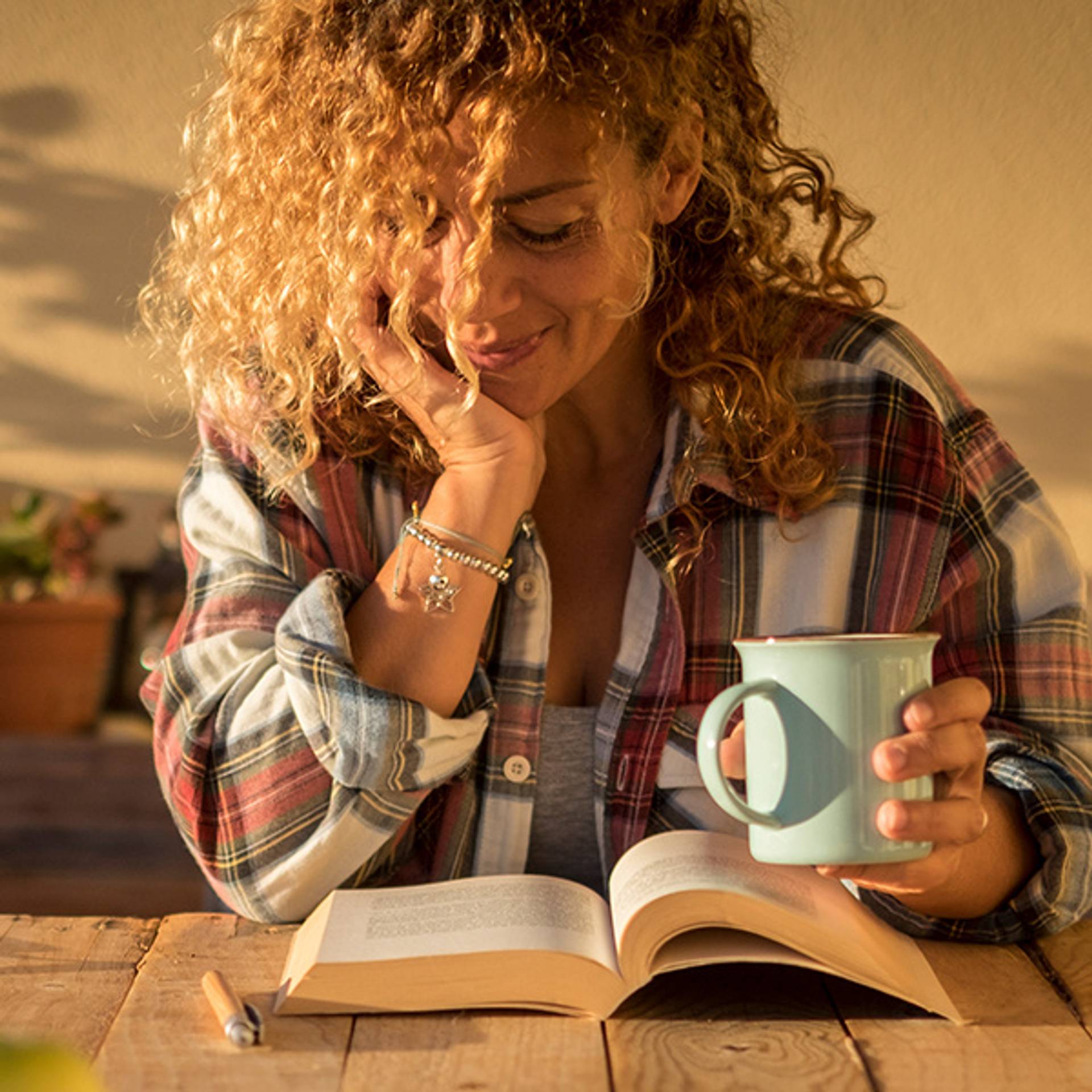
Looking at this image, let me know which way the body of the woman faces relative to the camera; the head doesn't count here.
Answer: toward the camera

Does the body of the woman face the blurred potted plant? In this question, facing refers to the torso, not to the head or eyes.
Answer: no

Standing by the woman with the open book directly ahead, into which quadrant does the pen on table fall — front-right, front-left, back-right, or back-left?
front-right
